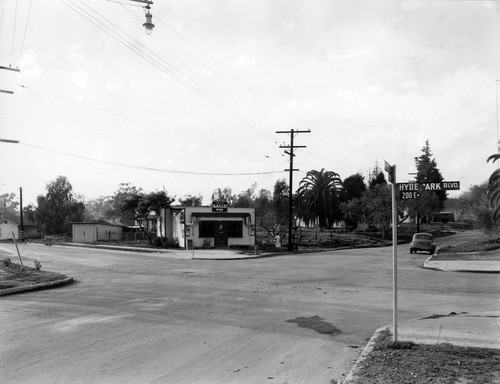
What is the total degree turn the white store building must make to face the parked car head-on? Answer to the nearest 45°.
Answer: approximately 45° to its left

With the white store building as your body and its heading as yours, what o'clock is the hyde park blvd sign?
The hyde park blvd sign is roughly at 12 o'clock from the white store building.

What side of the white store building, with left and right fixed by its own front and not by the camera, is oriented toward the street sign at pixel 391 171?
front

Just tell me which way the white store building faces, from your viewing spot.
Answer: facing the viewer

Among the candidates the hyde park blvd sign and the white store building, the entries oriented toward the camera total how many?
2

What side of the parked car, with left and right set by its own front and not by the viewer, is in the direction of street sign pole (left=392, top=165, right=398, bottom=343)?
back

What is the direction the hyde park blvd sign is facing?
toward the camera

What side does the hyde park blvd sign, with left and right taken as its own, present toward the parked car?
back
